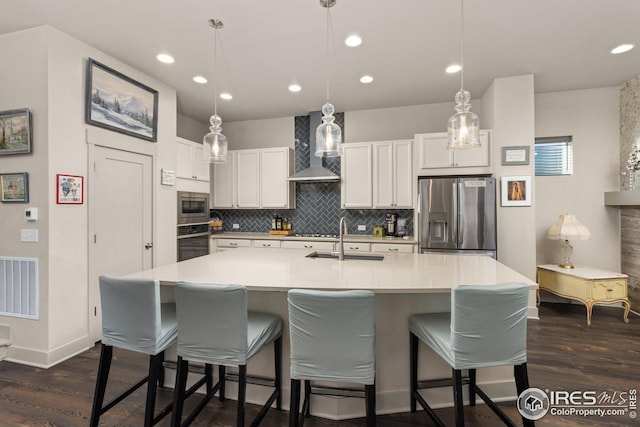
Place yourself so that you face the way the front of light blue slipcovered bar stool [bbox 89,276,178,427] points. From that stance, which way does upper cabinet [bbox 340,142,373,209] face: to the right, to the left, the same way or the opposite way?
the opposite way

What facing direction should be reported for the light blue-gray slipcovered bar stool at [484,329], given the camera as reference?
facing away from the viewer and to the left of the viewer

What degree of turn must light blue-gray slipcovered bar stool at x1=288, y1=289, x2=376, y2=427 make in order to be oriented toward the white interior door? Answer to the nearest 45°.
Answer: approximately 45° to its left

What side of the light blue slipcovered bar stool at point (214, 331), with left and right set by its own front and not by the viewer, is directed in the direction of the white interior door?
left

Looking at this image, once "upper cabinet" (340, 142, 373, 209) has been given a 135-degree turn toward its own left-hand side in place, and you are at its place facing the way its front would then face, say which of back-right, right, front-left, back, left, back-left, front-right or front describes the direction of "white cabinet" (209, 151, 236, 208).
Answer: back-left

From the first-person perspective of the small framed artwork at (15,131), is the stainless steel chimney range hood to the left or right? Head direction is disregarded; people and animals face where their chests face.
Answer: on its left

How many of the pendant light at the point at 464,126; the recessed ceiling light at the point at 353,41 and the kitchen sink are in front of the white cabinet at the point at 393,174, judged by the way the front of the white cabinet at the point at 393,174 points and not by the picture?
3

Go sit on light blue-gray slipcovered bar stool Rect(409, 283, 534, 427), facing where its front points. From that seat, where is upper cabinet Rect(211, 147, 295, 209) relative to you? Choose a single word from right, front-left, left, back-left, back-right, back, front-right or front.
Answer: front

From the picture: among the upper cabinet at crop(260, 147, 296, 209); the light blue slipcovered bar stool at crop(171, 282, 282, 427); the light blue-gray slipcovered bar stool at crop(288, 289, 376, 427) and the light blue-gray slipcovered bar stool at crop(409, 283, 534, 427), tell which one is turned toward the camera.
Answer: the upper cabinet

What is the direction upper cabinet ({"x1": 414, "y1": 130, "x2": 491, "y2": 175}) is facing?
toward the camera

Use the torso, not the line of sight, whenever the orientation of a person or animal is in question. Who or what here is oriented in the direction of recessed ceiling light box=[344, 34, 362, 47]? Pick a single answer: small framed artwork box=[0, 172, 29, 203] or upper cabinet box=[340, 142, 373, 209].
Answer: the upper cabinet

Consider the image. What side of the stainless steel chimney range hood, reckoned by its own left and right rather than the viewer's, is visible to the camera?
front

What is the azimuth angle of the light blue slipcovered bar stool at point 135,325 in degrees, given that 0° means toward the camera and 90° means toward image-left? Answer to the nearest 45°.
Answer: approximately 225°

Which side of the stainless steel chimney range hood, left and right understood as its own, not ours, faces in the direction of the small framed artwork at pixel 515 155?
left

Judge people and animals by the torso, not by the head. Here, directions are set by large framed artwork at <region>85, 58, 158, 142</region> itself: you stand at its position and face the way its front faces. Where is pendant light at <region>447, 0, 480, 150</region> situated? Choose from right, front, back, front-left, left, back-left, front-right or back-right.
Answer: front

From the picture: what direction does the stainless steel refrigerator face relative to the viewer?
toward the camera

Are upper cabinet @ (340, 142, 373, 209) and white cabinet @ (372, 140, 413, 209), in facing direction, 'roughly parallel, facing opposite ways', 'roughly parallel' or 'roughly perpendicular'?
roughly parallel
